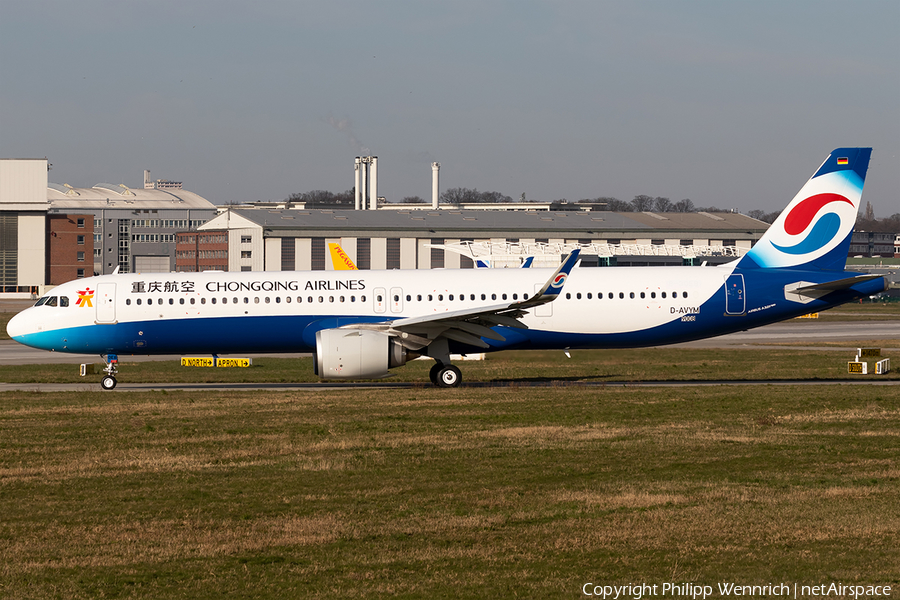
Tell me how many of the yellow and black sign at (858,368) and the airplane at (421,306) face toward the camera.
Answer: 1

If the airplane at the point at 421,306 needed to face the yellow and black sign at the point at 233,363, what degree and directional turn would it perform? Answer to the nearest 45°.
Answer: approximately 45° to its right

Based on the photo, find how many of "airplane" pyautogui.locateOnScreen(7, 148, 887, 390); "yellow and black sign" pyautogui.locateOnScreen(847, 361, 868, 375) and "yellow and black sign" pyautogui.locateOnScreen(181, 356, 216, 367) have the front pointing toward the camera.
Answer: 2

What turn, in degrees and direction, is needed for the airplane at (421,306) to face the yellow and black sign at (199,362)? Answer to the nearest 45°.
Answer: approximately 45° to its right

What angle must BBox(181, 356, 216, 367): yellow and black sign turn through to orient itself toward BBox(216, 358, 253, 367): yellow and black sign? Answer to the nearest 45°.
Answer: approximately 45° to its left

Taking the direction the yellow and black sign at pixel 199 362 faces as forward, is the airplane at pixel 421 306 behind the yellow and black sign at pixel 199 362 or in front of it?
in front

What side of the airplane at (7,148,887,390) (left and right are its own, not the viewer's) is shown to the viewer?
left

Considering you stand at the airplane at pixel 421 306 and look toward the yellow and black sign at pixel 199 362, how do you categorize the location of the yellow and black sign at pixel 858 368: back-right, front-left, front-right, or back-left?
back-right

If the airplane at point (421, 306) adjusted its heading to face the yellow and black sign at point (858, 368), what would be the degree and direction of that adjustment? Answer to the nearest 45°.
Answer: approximately 180°

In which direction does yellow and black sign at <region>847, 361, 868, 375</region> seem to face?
toward the camera

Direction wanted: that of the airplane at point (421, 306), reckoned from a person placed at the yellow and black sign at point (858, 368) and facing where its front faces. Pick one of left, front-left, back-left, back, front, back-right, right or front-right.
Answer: front-right

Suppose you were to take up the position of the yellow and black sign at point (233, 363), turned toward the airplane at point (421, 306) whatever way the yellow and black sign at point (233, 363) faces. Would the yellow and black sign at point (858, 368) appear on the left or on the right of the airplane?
left

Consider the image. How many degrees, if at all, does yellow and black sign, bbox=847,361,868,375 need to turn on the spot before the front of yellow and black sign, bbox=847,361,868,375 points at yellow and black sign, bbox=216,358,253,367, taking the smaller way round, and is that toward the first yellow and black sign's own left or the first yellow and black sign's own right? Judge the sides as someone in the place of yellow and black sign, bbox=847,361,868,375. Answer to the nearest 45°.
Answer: approximately 90° to the first yellow and black sign's own right

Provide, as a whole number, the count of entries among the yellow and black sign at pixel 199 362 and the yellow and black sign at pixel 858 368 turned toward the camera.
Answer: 2

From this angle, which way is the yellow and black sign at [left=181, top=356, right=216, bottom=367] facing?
toward the camera

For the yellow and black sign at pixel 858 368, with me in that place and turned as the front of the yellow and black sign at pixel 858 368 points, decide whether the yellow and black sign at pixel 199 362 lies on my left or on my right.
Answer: on my right
